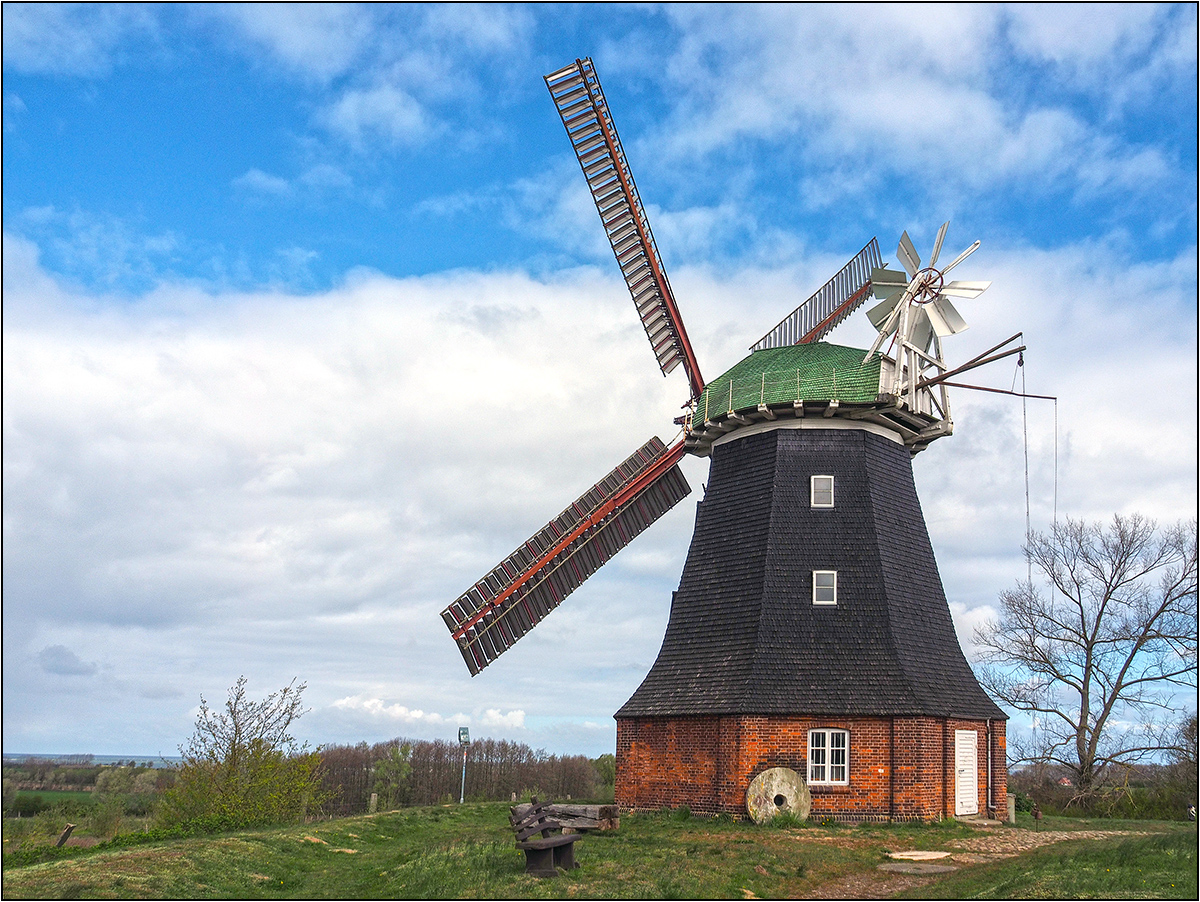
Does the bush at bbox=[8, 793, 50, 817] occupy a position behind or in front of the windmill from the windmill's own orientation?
in front

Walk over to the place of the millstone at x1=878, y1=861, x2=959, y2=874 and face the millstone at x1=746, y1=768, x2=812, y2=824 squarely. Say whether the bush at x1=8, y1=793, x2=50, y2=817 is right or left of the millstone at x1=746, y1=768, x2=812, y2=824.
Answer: left
